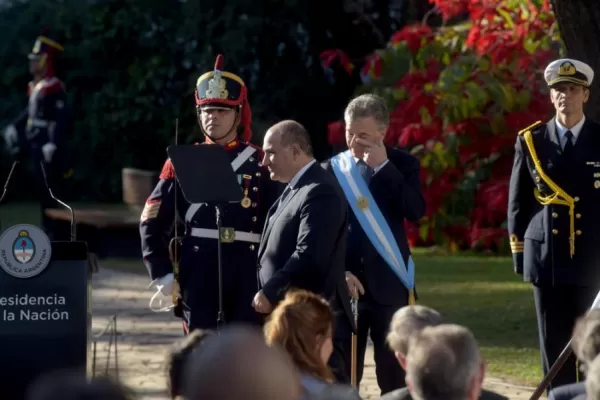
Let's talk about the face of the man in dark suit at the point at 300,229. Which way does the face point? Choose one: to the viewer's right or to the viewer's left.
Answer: to the viewer's left

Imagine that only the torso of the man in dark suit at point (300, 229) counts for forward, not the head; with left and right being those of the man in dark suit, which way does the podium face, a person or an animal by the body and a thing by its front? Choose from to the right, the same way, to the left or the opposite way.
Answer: to the left

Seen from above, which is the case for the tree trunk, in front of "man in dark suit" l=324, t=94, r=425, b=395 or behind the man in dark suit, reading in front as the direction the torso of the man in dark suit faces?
behind

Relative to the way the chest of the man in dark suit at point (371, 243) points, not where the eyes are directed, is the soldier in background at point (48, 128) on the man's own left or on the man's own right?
on the man's own right

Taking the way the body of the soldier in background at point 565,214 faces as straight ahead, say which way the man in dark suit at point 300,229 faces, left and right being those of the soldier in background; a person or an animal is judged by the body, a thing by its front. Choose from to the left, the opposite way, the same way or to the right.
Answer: to the right

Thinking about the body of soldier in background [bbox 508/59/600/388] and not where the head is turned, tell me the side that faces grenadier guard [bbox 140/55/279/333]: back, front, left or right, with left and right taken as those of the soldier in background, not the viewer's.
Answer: right

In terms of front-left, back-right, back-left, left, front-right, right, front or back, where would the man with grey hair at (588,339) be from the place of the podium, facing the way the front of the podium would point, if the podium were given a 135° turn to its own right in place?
back
